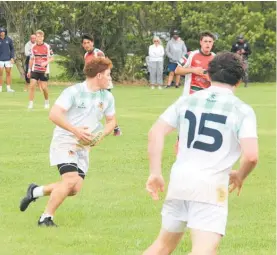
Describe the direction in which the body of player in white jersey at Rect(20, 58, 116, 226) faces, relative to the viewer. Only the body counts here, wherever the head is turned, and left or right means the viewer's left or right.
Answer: facing the viewer and to the right of the viewer

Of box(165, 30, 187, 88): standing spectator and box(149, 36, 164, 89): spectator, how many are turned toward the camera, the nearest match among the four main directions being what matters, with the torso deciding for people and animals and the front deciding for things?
2

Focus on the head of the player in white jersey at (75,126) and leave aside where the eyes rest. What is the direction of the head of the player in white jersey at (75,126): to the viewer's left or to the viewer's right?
to the viewer's right

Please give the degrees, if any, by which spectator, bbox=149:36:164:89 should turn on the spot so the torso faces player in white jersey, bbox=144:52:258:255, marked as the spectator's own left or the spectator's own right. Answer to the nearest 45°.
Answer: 0° — they already face them

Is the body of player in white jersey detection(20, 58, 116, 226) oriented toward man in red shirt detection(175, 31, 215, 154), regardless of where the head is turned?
no

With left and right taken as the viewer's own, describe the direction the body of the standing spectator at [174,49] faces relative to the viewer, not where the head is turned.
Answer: facing the viewer

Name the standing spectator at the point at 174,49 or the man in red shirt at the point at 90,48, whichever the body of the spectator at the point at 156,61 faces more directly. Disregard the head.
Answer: the man in red shirt

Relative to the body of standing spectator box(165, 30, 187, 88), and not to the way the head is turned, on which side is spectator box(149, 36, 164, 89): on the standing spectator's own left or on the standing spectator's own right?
on the standing spectator's own right

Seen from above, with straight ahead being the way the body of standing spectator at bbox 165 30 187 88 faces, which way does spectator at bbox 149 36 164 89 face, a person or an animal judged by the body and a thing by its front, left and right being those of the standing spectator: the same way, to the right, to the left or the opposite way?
the same way

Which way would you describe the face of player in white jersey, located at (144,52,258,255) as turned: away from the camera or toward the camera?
away from the camera

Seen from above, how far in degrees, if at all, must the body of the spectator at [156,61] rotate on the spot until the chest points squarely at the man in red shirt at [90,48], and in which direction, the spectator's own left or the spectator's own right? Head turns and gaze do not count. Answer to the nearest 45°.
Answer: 0° — they already face them

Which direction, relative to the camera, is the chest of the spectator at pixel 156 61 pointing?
toward the camera

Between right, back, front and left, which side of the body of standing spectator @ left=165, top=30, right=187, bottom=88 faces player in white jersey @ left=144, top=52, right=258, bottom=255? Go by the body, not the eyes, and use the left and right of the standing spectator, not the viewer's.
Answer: front

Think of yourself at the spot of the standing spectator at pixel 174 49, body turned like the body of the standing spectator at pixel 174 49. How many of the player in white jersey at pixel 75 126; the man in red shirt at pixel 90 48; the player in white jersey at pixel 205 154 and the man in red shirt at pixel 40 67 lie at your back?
0

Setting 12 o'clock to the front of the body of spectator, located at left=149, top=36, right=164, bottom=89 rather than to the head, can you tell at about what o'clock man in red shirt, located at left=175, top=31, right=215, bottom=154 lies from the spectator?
The man in red shirt is roughly at 12 o'clock from the spectator.
